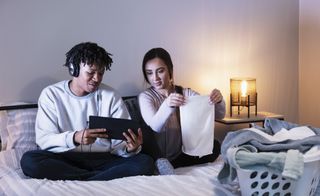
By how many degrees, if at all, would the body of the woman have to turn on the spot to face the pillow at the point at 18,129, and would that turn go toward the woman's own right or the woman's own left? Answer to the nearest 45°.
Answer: approximately 135° to the woman's own right

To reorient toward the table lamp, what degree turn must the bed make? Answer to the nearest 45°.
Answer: approximately 135° to its left

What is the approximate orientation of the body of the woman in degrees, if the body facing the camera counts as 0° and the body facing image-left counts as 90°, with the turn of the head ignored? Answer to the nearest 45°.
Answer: approximately 315°

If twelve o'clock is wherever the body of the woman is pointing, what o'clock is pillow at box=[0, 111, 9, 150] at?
The pillow is roughly at 4 o'clock from the woman.

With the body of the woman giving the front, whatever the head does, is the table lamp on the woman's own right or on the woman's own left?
on the woman's own left
